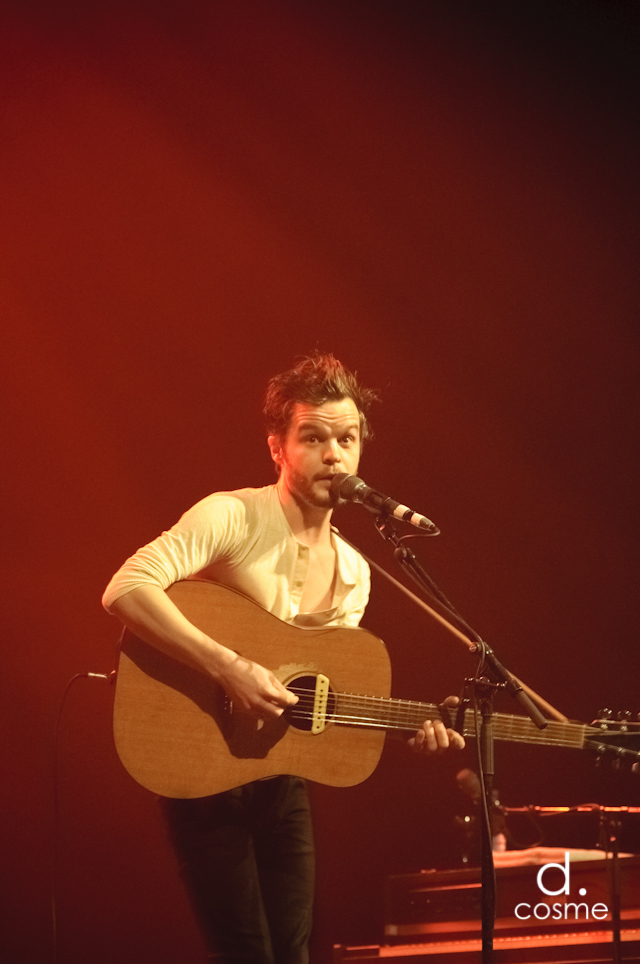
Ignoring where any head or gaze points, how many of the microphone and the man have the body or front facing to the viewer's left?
1

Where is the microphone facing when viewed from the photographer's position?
facing to the left of the viewer

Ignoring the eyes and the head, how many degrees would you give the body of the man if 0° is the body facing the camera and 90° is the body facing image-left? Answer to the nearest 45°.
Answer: approximately 315°
